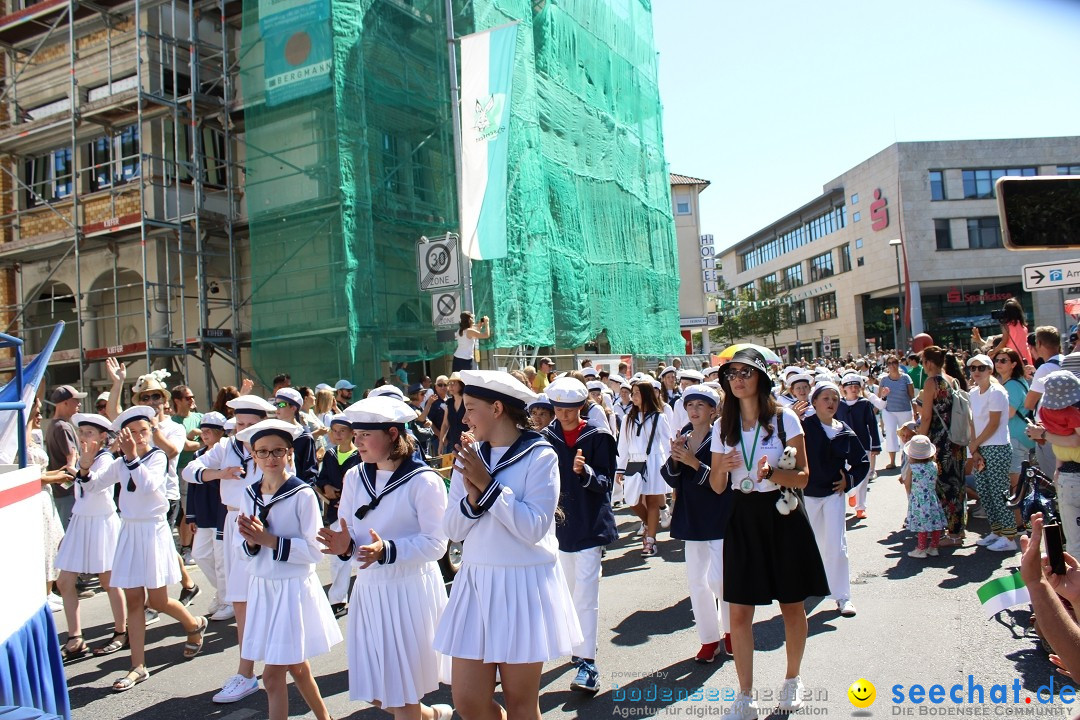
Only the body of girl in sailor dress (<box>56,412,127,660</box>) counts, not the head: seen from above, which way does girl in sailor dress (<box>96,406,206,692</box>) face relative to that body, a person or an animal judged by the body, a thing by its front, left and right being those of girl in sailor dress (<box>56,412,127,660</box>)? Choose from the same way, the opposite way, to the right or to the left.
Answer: the same way

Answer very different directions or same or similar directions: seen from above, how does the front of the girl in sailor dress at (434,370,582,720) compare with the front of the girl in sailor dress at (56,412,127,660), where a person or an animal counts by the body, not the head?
same or similar directions

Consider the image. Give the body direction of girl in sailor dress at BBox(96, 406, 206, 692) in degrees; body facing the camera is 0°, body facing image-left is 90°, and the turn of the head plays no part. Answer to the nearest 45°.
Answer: approximately 45°

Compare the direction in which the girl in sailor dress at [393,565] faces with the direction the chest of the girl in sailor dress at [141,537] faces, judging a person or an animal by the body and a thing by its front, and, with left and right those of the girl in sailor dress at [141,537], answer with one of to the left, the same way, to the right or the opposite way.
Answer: the same way

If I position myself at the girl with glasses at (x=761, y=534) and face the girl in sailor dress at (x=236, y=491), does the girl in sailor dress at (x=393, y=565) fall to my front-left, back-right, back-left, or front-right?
front-left

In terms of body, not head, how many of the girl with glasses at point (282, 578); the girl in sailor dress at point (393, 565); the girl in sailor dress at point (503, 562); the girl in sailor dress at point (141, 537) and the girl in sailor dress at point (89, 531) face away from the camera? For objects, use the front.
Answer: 0

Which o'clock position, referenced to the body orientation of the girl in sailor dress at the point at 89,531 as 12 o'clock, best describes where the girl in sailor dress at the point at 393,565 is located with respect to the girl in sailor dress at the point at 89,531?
the girl in sailor dress at the point at 393,565 is roughly at 10 o'clock from the girl in sailor dress at the point at 89,531.

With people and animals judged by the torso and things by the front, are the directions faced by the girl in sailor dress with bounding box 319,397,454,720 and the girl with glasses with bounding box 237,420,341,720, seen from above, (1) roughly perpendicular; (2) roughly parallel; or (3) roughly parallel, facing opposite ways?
roughly parallel

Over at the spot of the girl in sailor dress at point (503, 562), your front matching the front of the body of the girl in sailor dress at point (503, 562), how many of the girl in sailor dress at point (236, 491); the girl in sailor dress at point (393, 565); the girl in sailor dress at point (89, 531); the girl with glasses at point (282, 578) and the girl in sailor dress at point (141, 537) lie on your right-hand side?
5

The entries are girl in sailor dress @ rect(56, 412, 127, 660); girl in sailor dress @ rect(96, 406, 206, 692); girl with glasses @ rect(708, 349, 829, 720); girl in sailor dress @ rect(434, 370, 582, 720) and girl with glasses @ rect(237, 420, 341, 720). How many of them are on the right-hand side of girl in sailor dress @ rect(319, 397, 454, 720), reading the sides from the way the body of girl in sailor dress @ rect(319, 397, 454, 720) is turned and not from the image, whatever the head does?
3

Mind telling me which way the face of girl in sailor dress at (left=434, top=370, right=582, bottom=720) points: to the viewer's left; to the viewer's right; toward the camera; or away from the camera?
to the viewer's left

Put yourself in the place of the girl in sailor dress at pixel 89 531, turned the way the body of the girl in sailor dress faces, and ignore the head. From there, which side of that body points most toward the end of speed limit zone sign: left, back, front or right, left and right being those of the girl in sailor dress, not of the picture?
back

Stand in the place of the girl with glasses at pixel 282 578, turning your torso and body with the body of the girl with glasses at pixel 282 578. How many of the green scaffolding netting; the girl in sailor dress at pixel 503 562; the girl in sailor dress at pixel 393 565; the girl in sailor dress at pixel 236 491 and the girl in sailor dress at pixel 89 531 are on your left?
2

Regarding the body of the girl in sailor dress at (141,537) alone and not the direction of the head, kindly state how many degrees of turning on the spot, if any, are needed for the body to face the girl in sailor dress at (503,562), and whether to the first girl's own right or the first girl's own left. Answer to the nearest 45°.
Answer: approximately 90° to the first girl's own left

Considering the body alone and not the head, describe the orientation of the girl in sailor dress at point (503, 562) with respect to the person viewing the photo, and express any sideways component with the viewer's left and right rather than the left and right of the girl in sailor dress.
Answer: facing the viewer and to the left of the viewer

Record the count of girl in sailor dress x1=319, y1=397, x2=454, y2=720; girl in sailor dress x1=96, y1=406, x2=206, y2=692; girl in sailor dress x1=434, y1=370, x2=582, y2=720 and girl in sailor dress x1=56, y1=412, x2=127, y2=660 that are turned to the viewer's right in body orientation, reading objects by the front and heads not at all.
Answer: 0

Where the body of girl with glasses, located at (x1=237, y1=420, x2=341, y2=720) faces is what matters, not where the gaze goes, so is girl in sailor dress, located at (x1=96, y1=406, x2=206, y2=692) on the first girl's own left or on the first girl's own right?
on the first girl's own right
